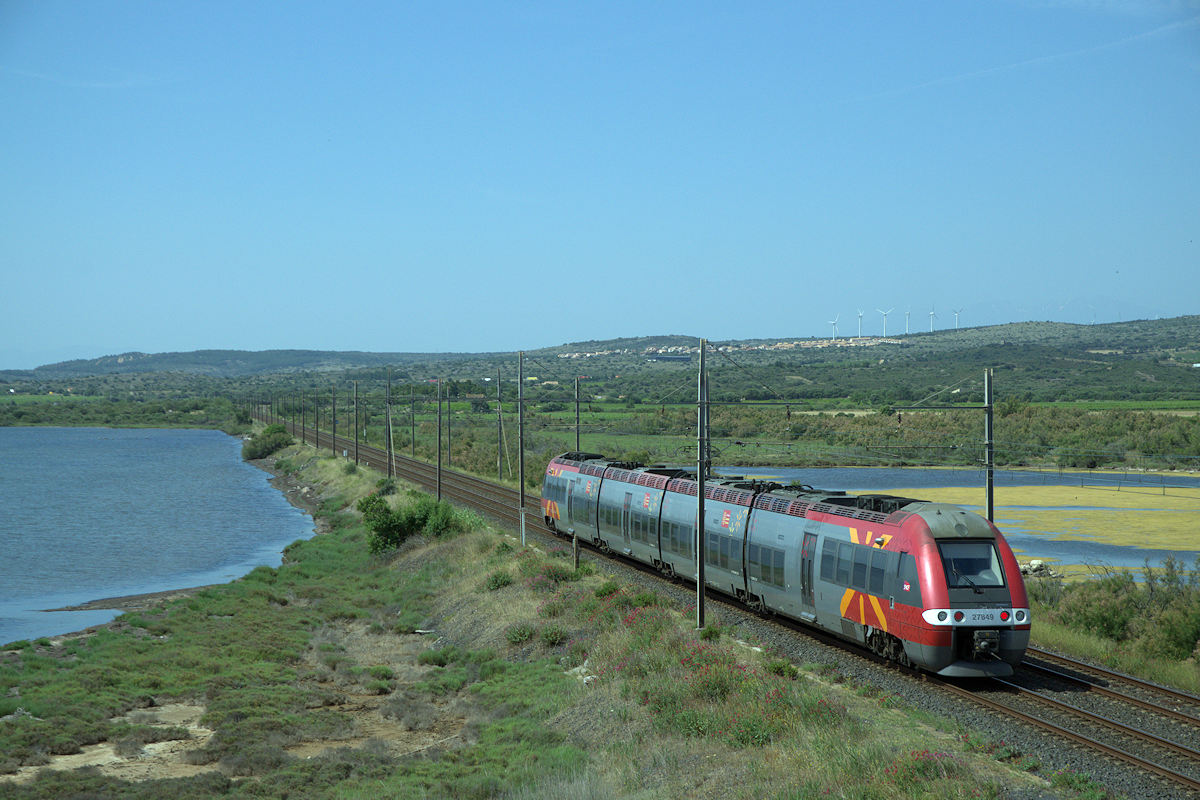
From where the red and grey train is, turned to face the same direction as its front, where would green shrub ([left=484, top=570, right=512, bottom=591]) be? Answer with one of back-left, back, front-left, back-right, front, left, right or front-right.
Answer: back

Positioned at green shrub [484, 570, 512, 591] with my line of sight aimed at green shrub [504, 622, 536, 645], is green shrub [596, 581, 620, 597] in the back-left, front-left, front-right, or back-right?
front-left

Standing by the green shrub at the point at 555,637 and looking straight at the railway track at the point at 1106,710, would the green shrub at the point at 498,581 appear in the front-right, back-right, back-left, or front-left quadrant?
back-left

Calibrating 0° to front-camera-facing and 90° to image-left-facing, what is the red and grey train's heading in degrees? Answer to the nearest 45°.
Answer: approximately 315°

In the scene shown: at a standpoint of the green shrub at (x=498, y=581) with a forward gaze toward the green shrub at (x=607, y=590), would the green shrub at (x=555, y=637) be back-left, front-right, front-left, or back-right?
front-right
